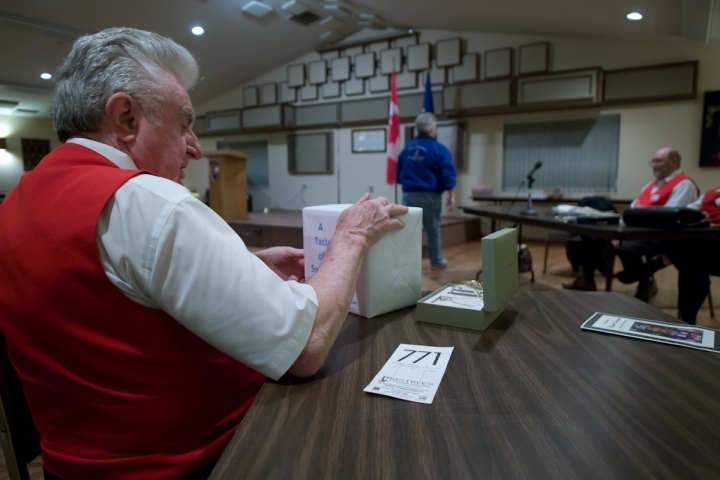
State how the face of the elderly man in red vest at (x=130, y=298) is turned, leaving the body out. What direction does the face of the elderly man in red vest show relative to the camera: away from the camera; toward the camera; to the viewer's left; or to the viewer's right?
to the viewer's right

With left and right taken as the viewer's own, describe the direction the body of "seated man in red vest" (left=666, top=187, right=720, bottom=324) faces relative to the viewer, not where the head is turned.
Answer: facing to the left of the viewer

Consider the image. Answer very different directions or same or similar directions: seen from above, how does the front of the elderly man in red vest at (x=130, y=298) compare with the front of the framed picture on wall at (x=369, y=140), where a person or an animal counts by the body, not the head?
very different directions

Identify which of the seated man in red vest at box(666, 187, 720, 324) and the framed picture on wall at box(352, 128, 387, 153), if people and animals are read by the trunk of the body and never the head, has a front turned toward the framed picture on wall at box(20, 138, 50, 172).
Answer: the seated man in red vest

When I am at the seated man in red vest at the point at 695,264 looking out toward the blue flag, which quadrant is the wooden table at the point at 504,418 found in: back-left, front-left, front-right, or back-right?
back-left

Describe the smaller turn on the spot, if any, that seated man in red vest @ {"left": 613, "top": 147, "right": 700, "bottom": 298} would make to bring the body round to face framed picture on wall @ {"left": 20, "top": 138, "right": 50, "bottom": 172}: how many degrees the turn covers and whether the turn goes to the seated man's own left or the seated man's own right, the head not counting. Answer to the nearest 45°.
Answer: approximately 45° to the seated man's own right

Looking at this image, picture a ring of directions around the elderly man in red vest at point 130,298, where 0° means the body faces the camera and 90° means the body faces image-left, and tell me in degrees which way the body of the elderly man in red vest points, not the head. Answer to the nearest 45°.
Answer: approximately 225°

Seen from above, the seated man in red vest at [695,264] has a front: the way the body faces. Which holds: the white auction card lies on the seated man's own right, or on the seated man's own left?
on the seated man's own left

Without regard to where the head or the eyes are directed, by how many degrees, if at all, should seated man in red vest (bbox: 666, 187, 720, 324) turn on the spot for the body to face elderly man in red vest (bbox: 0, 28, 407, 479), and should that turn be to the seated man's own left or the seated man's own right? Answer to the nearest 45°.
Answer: approximately 90° to the seated man's own left

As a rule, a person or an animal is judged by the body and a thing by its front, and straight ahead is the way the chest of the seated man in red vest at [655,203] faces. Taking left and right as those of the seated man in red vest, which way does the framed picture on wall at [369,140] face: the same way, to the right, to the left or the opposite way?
to the left
